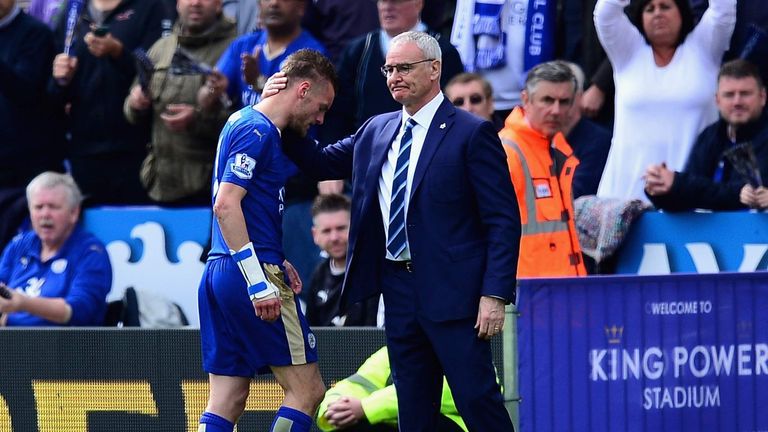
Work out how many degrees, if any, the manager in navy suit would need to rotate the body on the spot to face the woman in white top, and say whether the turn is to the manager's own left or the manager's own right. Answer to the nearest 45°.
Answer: approximately 180°

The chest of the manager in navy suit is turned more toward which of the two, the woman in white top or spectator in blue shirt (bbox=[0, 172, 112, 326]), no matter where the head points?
the spectator in blue shirt

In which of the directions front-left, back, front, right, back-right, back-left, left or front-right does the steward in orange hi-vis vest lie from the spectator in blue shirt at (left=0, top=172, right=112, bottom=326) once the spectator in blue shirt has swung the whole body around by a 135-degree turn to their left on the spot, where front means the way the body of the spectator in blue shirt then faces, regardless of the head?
front-right

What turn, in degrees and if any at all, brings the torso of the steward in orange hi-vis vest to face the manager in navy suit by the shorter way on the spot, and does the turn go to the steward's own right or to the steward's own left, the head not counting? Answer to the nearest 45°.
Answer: approximately 45° to the steward's own right

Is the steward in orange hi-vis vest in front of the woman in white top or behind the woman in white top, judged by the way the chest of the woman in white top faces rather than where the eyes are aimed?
in front

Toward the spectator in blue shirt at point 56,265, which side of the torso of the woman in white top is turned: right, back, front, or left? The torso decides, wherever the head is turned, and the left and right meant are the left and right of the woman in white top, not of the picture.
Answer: right

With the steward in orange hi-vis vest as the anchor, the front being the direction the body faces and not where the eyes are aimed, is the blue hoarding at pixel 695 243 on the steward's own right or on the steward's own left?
on the steward's own left

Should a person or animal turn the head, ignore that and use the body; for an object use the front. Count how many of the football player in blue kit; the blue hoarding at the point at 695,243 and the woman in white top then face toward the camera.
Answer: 2

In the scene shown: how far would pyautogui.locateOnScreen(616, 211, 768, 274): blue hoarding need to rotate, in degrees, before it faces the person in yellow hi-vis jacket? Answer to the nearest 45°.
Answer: approximately 45° to its right

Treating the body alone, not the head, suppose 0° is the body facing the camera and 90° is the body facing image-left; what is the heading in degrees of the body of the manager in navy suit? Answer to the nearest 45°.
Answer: approximately 45°
